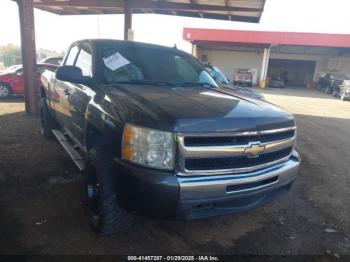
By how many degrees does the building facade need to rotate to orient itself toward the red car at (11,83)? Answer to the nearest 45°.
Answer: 0° — it already faces it

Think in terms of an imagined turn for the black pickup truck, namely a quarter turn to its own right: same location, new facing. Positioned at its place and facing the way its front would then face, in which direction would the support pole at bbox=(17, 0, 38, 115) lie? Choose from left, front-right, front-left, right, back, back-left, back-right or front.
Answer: right

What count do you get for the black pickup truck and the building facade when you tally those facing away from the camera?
0

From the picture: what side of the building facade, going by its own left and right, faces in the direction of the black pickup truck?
front

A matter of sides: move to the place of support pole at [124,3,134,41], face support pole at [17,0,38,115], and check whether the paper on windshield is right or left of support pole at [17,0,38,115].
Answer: left

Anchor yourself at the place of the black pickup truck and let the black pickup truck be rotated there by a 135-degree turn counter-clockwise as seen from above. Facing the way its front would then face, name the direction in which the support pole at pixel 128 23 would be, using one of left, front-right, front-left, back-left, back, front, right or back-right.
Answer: front

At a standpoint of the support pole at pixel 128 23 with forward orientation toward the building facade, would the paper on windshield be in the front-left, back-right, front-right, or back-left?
back-right

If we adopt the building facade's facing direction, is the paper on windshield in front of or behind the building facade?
in front

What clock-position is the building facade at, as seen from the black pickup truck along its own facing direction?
The building facade is roughly at 8 o'clock from the black pickup truck.

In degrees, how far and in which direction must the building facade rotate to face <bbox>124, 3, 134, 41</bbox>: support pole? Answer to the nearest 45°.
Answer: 0° — it already faces it

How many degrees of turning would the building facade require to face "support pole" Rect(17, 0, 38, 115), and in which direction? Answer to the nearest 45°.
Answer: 0° — it already faces it

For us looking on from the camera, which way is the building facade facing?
facing the viewer
